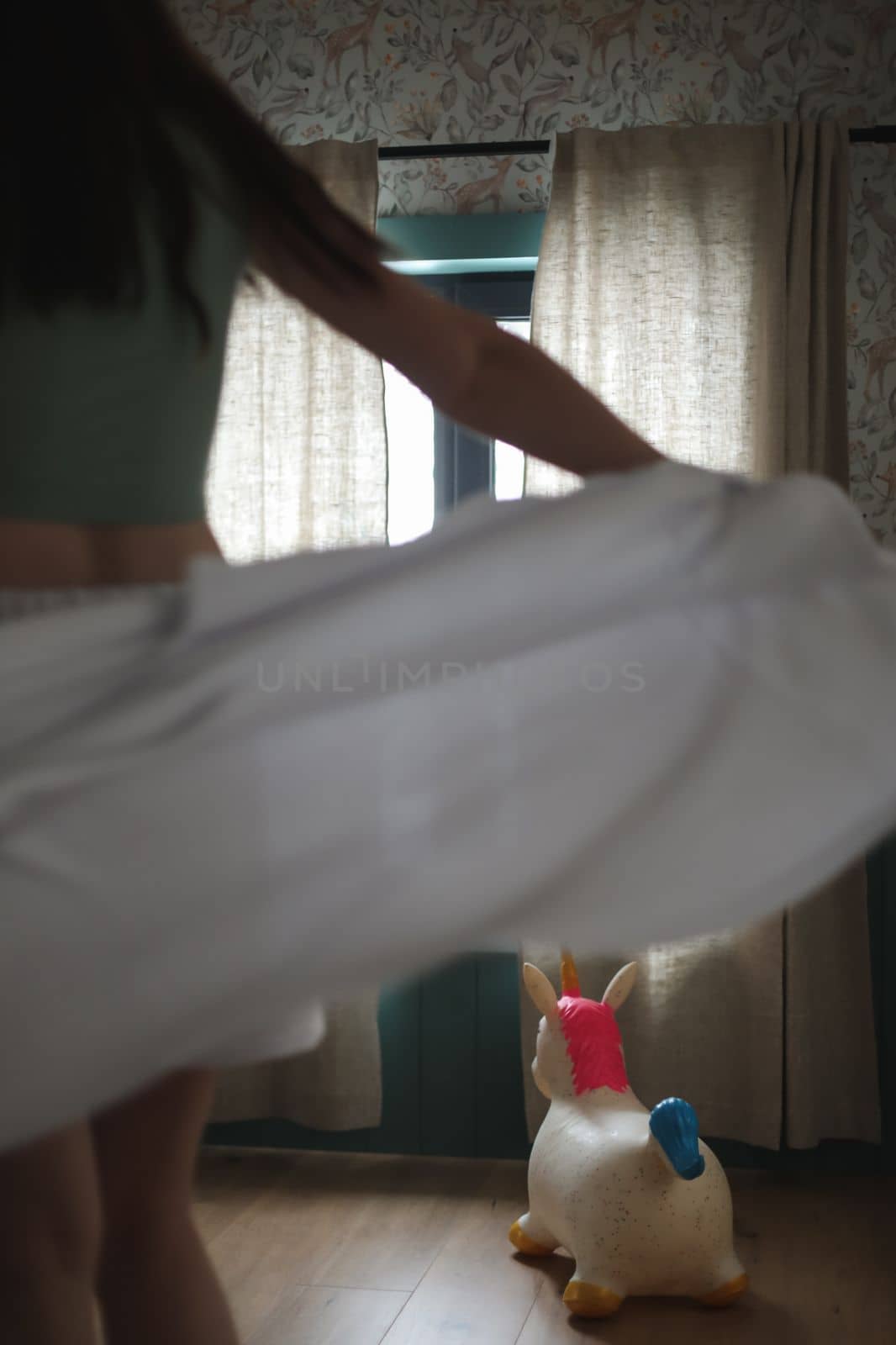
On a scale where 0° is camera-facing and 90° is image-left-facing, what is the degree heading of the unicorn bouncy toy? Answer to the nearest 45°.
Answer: approximately 135°

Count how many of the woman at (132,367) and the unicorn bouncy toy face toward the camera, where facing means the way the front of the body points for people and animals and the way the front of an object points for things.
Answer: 0

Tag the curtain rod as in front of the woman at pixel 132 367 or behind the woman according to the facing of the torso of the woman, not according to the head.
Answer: in front

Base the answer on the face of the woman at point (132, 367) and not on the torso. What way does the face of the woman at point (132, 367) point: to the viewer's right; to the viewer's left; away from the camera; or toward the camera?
away from the camera

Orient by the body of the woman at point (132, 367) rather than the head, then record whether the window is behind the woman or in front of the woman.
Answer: in front

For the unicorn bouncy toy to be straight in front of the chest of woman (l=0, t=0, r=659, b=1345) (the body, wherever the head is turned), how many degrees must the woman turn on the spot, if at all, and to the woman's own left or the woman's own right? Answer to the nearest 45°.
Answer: approximately 45° to the woman's own right

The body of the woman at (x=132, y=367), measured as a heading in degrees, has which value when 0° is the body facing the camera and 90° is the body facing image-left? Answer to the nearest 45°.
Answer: approximately 180°
